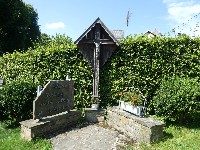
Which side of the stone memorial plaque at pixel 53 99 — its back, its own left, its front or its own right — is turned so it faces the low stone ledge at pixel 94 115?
left

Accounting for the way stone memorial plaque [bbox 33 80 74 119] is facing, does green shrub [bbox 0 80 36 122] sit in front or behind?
behind

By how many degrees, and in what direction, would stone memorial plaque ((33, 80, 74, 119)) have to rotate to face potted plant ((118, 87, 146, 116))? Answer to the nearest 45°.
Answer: approximately 45° to its left

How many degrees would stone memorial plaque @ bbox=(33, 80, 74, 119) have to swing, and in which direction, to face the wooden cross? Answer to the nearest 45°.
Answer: approximately 90° to its left

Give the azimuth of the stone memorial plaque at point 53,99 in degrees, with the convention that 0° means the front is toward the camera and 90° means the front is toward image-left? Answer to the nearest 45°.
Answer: approximately 315°

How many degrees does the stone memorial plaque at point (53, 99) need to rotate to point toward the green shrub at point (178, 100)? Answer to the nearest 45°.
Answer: approximately 45° to its left
